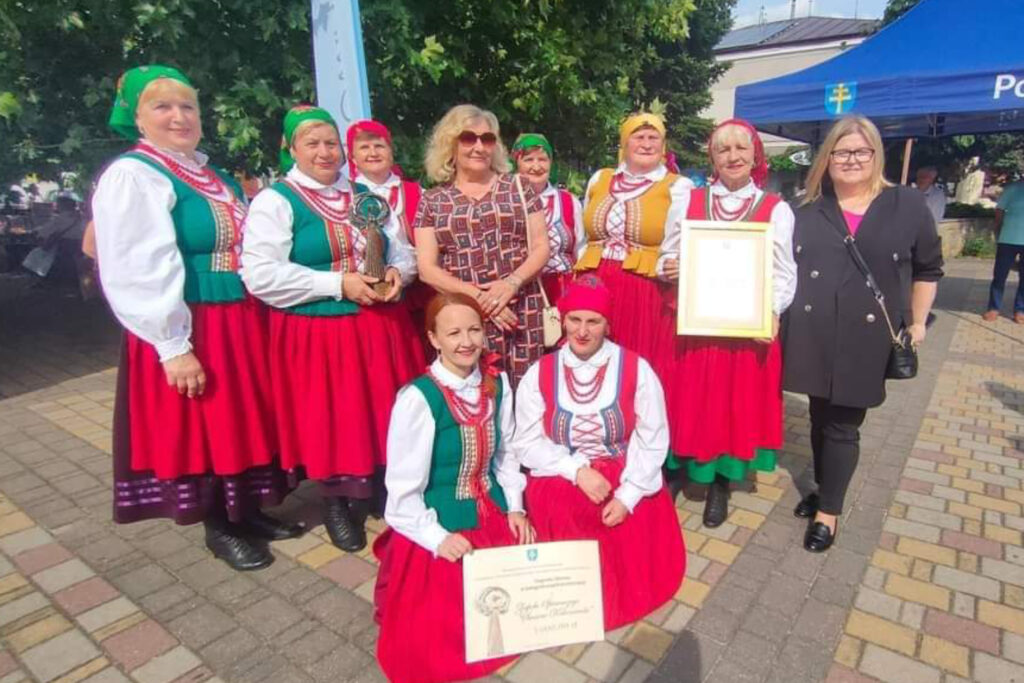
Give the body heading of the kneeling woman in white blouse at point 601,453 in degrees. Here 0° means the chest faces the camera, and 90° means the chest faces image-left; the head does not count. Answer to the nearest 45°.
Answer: approximately 0°

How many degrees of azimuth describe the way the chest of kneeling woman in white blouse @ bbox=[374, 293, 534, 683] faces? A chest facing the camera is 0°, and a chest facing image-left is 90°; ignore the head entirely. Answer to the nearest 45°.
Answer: approximately 315°

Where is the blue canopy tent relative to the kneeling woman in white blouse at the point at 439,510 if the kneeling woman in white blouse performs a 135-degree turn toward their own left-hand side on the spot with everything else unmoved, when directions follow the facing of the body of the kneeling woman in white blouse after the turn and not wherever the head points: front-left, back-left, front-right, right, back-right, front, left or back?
front-right

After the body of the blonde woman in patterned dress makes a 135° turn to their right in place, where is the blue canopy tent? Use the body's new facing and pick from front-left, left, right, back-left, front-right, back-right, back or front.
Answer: right

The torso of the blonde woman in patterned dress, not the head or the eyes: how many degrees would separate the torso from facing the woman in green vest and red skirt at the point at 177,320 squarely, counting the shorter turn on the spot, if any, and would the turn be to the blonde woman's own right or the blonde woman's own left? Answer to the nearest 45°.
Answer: approximately 90° to the blonde woman's own right

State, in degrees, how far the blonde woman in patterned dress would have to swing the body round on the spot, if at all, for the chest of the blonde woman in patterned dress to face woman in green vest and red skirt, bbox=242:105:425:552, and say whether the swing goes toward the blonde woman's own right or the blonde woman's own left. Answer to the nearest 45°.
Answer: approximately 90° to the blonde woman's own right

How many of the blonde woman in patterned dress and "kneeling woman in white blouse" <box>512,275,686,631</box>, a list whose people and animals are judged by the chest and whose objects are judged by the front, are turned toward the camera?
2

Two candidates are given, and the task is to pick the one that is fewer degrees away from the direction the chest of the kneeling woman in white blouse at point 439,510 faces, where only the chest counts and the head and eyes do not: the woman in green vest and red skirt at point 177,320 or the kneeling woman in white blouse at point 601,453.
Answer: the kneeling woman in white blouse

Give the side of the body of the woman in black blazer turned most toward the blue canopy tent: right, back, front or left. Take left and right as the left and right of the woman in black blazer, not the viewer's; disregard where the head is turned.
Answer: back

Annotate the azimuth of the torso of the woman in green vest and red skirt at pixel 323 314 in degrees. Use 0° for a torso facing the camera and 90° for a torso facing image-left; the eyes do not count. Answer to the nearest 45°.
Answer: approximately 315°

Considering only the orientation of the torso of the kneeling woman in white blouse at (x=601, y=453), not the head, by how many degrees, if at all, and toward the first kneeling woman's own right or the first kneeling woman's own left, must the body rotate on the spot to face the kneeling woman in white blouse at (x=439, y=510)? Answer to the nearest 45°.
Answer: approximately 45° to the first kneeling woman's own right
